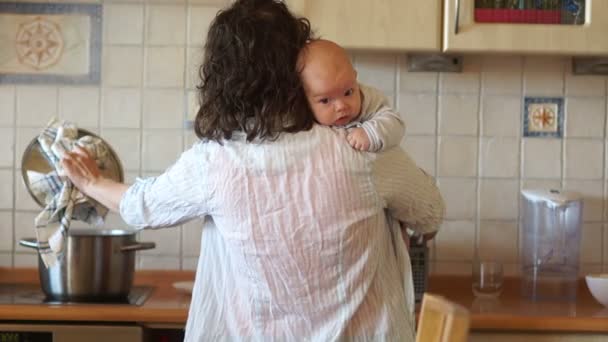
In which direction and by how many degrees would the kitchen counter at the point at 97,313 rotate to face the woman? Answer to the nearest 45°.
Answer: approximately 45° to its left

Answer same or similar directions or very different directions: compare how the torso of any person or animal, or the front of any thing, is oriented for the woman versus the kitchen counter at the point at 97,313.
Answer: very different directions

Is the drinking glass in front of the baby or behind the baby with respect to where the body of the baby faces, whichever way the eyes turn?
behind

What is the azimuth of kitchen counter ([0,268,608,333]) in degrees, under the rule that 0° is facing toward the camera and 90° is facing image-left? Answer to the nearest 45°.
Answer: approximately 0°

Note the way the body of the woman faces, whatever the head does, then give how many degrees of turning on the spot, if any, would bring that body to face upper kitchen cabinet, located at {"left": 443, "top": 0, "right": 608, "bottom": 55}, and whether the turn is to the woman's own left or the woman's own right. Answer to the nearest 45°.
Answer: approximately 45° to the woman's own right

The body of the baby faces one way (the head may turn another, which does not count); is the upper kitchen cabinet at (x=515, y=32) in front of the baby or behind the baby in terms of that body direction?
behind

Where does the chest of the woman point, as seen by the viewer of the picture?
away from the camera

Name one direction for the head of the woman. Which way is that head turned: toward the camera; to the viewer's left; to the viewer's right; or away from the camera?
away from the camera

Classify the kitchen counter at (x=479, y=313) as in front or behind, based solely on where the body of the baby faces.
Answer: behind
